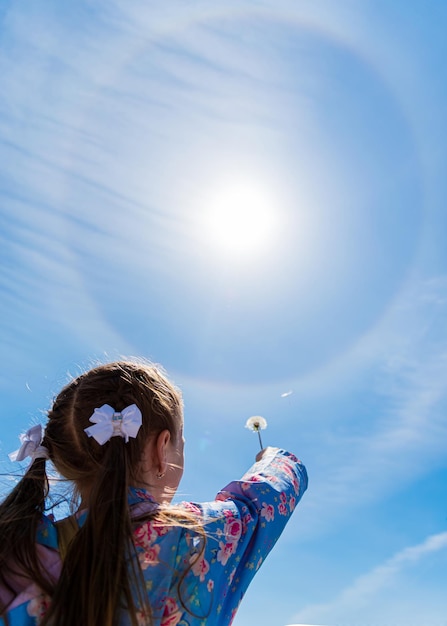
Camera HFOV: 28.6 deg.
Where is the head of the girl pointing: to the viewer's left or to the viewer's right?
to the viewer's right

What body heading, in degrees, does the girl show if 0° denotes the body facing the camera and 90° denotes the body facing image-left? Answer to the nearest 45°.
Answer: approximately 225°
